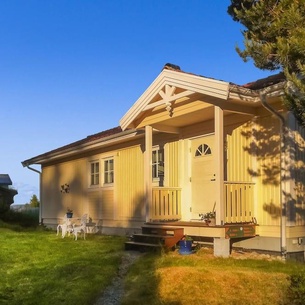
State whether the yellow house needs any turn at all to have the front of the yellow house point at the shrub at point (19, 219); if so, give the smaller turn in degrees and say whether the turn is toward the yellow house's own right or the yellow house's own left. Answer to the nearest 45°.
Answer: approximately 90° to the yellow house's own right

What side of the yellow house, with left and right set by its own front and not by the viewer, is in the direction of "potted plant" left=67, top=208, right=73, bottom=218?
right

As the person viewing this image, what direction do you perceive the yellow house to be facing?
facing the viewer and to the left of the viewer

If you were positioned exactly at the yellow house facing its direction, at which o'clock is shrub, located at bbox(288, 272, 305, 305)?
The shrub is roughly at 10 o'clock from the yellow house.
